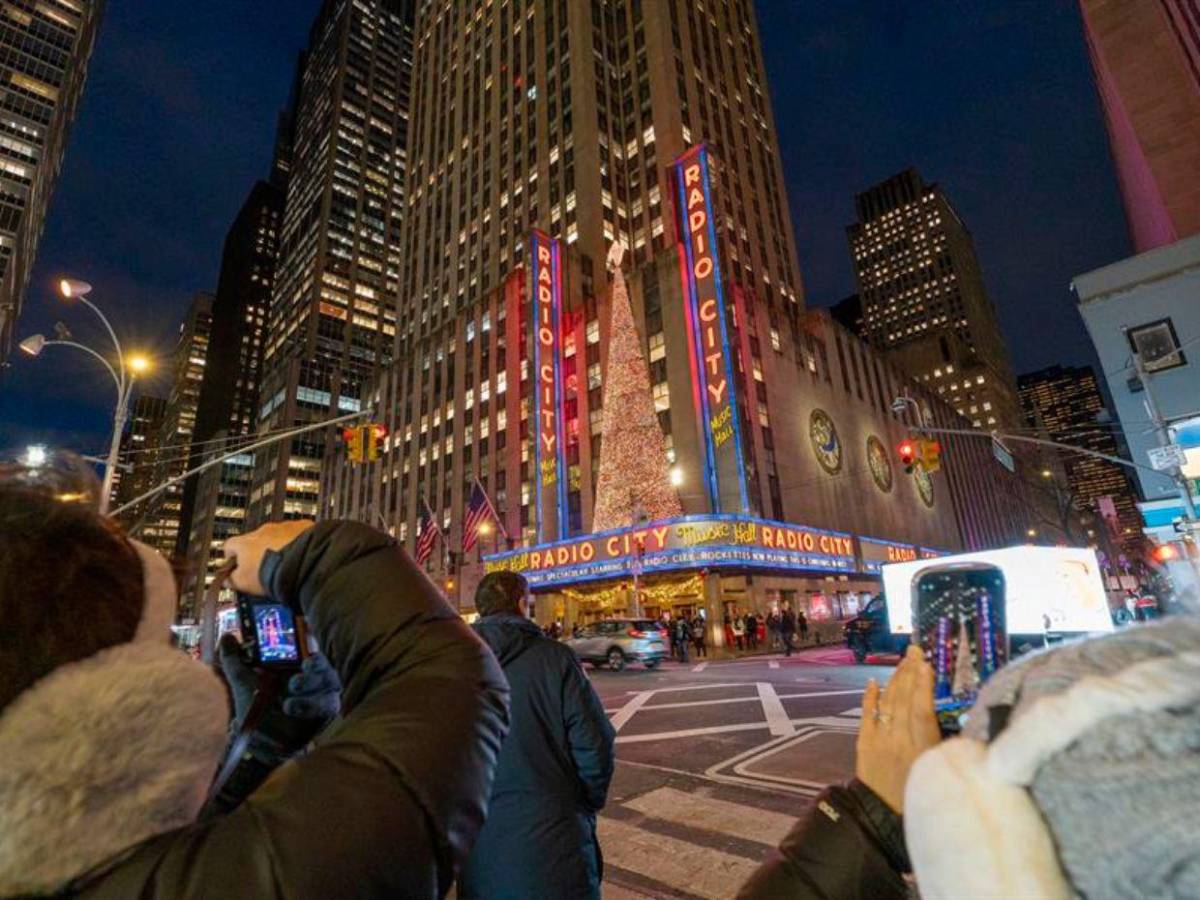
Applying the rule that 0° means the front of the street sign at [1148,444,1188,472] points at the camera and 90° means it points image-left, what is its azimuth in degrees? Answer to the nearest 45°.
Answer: approximately 0°

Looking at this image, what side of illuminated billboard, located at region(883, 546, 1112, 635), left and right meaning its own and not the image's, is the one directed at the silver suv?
right

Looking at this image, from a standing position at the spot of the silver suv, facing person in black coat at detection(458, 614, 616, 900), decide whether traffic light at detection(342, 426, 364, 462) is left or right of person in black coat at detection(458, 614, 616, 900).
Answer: right

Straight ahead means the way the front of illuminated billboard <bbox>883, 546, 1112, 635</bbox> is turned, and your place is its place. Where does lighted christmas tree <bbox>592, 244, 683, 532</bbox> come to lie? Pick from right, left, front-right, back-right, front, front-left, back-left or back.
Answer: back-right

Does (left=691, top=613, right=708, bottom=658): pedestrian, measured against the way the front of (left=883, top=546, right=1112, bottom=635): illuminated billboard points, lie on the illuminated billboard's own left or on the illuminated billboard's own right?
on the illuminated billboard's own right

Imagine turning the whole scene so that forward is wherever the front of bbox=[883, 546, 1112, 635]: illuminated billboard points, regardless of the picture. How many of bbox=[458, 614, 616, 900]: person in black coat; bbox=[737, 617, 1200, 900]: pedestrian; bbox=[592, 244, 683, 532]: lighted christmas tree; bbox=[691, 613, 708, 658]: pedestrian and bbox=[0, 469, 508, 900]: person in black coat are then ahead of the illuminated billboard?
3

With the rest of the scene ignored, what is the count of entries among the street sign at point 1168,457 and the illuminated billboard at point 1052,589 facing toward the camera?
2

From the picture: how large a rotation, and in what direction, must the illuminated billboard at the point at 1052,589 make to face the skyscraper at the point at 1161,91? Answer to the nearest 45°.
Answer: approximately 135° to its left

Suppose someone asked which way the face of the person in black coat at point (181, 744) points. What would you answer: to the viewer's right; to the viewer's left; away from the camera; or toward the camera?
away from the camera
